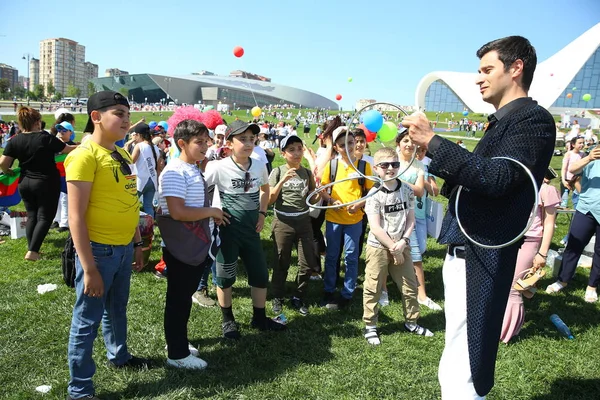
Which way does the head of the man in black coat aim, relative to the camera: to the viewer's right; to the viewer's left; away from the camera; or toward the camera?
to the viewer's left

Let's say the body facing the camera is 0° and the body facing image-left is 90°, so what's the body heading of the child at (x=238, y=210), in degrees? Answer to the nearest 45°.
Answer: approximately 315°

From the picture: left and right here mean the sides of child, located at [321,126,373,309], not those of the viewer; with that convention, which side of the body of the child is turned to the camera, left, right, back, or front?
front

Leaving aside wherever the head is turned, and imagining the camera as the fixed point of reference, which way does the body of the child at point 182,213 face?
to the viewer's right

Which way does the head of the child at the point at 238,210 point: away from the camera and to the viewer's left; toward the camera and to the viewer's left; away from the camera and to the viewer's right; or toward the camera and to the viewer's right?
toward the camera and to the viewer's right

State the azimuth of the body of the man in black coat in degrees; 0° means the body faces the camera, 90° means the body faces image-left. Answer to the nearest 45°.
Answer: approximately 90°

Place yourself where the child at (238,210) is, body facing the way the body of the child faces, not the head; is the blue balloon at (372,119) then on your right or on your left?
on your left

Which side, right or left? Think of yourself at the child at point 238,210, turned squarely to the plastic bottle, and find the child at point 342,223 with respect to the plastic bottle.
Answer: left
